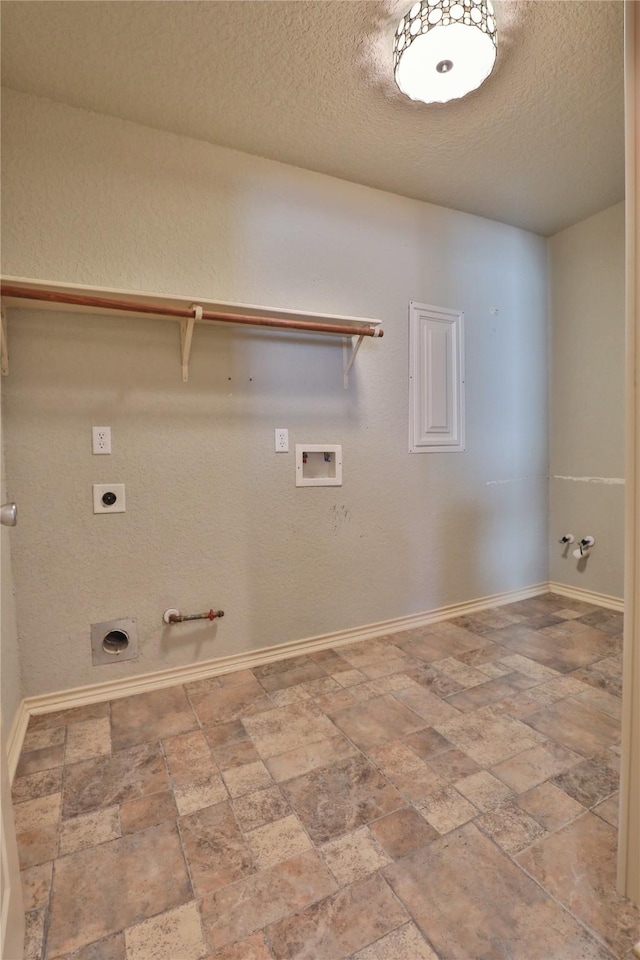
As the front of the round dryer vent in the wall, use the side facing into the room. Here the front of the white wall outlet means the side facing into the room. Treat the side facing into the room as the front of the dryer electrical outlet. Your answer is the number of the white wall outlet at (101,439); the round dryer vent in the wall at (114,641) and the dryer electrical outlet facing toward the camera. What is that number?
3

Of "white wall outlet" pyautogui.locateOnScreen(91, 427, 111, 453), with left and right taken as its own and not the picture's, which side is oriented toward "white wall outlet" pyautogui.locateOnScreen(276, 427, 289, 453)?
left

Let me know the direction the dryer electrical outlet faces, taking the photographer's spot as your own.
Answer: facing the viewer

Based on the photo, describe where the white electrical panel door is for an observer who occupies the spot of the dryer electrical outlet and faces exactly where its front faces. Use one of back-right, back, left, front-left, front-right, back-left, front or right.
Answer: left

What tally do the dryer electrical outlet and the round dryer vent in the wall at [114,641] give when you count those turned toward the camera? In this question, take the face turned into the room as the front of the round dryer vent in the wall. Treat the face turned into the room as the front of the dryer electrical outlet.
2

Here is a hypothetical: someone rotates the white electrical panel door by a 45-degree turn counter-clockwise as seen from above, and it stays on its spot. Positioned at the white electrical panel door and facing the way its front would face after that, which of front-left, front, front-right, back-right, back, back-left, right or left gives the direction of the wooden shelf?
back-right

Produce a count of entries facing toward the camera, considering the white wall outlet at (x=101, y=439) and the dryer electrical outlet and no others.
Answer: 2

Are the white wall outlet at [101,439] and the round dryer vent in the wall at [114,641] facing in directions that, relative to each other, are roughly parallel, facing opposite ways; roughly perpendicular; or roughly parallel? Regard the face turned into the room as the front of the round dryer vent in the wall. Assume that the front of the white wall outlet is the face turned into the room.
roughly parallel

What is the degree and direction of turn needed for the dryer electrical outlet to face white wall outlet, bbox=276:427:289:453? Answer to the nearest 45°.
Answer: approximately 90° to its left

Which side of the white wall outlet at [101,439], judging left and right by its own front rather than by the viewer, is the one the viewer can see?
front

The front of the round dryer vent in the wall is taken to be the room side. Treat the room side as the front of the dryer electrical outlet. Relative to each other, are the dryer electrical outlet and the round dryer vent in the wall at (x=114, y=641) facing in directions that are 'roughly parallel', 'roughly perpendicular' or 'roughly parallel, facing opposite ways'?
roughly parallel

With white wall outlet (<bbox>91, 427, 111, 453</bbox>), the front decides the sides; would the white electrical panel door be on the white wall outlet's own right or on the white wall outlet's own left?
on the white wall outlet's own left
